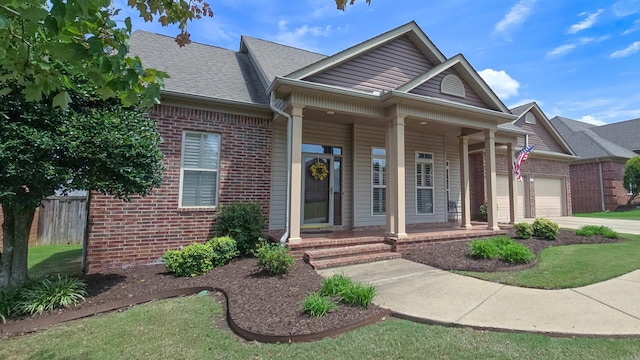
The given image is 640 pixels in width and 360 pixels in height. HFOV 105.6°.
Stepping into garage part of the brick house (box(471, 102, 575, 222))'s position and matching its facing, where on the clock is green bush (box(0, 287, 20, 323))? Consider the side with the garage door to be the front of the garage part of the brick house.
The green bush is roughly at 2 o'clock from the garage part of the brick house.

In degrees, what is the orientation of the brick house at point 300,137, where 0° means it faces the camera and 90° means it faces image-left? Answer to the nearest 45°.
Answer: approximately 315°

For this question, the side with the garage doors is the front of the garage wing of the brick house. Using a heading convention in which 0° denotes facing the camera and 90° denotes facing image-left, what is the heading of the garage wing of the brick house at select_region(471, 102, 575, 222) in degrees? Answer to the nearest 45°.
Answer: approximately 315°

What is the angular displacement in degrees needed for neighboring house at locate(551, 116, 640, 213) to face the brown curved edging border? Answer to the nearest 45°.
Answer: approximately 45° to its right
